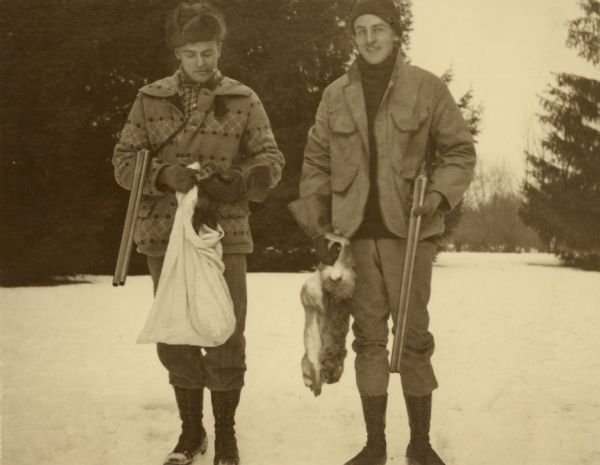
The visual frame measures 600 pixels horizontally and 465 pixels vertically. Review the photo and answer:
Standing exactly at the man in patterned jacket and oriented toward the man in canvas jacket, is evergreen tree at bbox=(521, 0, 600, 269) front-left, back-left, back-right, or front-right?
front-left

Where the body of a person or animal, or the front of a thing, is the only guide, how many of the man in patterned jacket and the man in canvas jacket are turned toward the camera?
2

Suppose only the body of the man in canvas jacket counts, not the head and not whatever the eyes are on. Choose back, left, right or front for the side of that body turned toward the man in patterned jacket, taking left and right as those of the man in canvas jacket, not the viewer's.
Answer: right

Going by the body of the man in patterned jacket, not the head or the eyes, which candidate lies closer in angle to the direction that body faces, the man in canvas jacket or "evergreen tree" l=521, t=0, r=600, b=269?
the man in canvas jacket

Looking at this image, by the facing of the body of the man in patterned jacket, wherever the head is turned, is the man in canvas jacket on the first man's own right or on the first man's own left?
on the first man's own left

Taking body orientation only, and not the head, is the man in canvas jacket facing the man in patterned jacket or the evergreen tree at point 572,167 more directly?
the man in patterned jacket

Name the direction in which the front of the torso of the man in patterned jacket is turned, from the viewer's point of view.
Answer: toward the camera

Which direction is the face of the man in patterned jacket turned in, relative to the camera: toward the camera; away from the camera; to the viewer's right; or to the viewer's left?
toward the camera

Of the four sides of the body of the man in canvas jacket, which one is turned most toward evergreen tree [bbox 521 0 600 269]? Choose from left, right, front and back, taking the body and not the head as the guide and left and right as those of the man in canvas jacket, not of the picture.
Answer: back

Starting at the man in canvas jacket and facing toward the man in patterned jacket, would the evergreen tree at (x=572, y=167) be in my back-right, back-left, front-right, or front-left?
back-right

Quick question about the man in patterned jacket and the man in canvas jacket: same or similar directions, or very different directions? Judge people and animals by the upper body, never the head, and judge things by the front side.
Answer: same or similar directions

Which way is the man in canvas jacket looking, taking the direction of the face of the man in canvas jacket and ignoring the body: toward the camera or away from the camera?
toward the camera

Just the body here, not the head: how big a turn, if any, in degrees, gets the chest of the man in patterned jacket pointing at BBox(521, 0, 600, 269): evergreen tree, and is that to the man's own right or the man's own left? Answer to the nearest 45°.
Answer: approximately 135° to the man's own left
